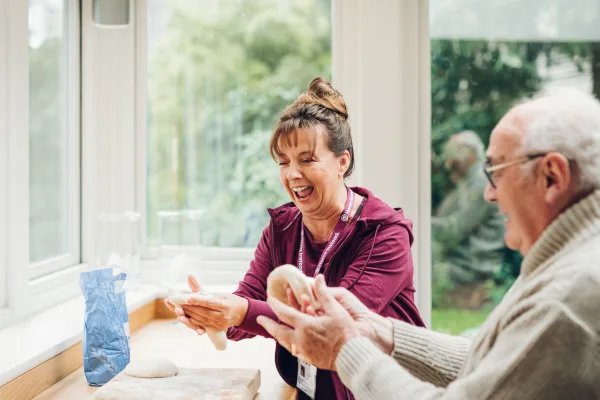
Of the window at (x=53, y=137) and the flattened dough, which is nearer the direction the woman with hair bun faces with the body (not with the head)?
the flattened dough

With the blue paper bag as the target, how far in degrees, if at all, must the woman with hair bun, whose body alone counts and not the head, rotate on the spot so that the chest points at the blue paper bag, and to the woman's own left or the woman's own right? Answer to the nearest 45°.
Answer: approximately 45° to the woman's own right

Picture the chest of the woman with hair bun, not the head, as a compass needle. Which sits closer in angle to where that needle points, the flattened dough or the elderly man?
the flattened dough

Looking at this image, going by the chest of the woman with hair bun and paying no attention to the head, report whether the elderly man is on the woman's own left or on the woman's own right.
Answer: on the woman's own left

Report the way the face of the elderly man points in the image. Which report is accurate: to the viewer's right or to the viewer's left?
to the viewer's left

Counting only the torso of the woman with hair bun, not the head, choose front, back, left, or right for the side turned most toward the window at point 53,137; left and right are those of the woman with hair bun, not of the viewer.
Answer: right

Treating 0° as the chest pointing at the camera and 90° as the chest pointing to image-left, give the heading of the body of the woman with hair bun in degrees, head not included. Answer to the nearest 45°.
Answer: approximately 45°
